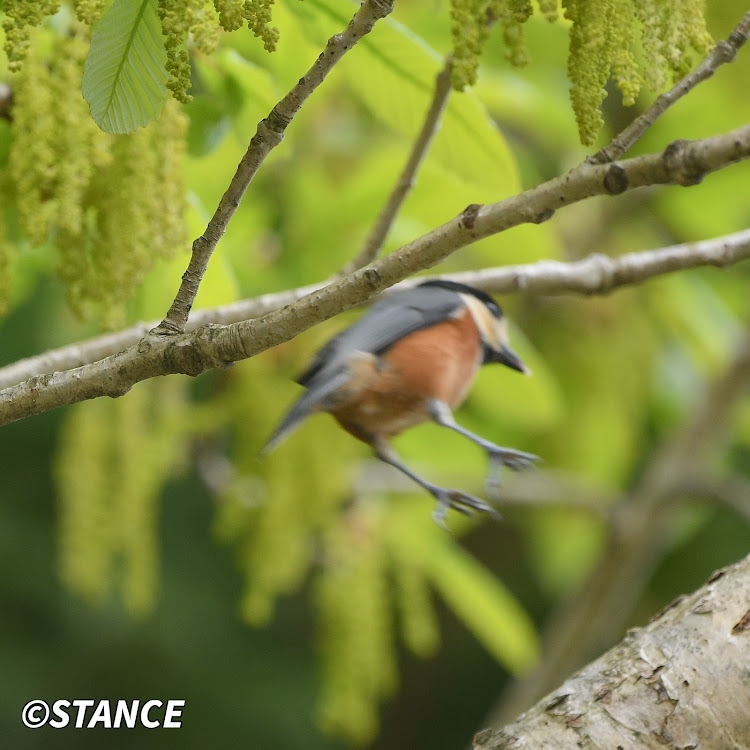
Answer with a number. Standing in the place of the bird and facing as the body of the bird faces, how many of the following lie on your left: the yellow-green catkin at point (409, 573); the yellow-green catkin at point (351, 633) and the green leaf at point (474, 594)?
3

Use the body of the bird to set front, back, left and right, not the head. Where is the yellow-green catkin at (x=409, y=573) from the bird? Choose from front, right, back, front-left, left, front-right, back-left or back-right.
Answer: left

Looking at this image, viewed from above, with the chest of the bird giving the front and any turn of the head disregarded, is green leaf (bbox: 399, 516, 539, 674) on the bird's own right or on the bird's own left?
on the bird's own left

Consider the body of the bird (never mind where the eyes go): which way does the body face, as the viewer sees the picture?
to the viewer's right

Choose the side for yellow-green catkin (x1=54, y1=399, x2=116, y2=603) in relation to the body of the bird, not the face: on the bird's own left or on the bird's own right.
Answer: on the bird's own left

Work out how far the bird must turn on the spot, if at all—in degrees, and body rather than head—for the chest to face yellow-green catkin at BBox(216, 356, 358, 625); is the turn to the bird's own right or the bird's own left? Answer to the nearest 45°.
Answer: approximately 90° to the bird's own left
